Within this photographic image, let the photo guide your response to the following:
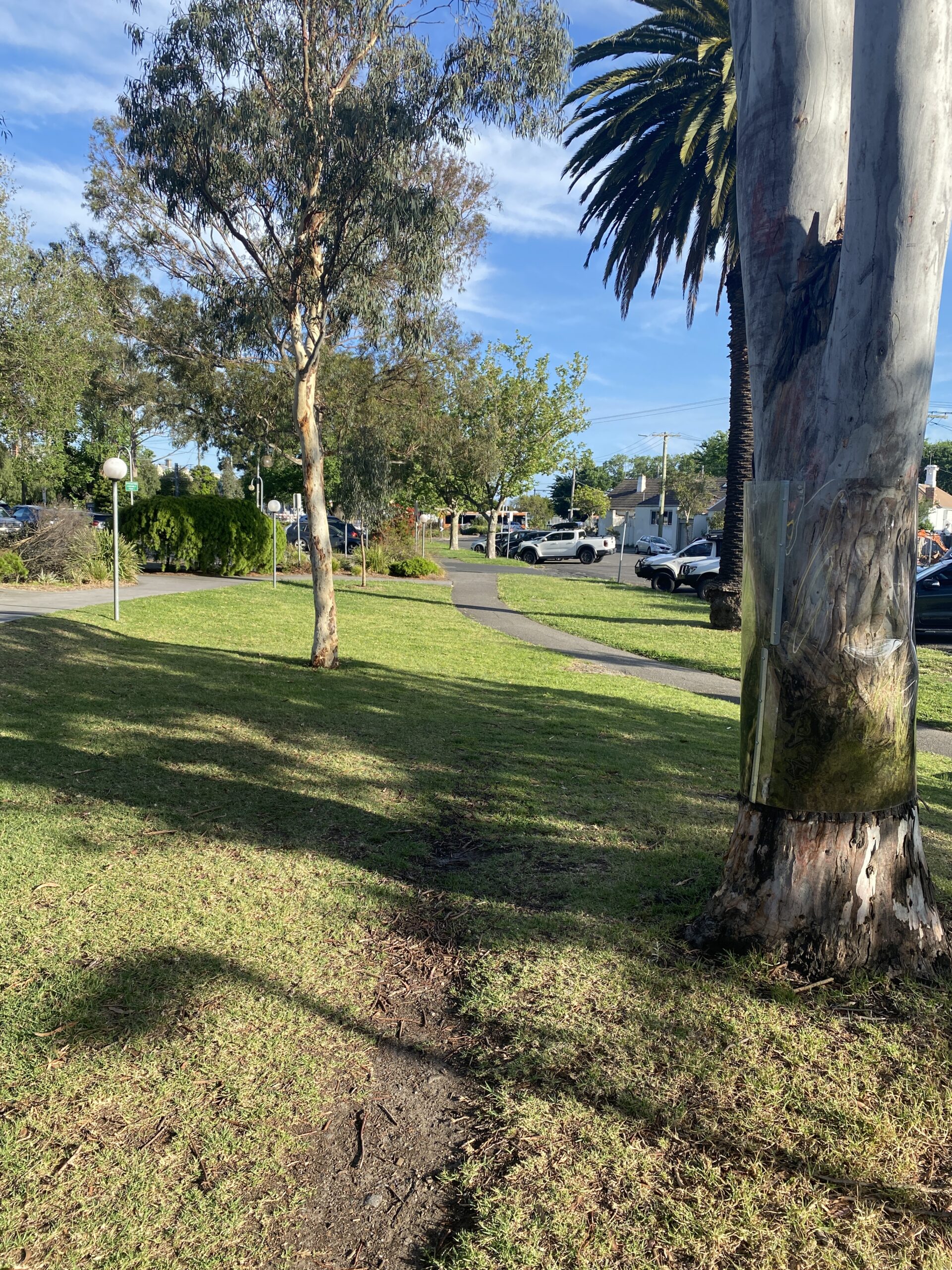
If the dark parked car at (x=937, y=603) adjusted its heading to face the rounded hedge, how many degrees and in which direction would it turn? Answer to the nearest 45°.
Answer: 0° — it already faces it

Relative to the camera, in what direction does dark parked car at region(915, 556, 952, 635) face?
facing to the left of the viewer

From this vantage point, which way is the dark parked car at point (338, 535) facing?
to the viewer's right

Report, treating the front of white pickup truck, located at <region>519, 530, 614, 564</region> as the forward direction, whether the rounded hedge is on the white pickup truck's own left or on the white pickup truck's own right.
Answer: on the white pickup truck's own left

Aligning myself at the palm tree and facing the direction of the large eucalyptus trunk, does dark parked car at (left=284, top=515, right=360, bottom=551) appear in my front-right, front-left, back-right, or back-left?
back-right
